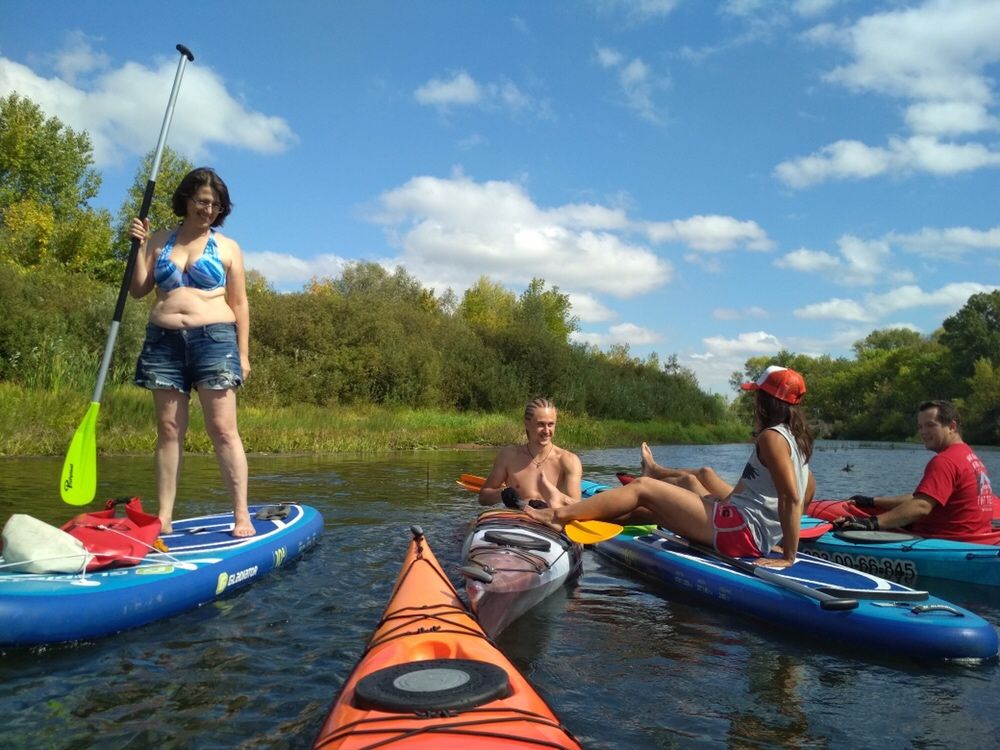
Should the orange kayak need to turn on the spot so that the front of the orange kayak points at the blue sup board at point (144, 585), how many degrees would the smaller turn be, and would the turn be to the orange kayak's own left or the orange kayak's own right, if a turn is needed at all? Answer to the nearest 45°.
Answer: approximately 45° to the orange kayak's own left

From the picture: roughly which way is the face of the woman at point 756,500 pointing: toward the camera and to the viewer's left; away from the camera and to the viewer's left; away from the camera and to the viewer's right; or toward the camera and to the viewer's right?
away from the camera and to the viewer's left

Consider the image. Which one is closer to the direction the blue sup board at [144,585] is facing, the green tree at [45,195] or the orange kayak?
the orange kayak

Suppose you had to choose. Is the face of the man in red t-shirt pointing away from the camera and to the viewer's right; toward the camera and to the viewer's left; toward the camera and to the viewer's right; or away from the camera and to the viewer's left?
toward the camera and to the viewer's left

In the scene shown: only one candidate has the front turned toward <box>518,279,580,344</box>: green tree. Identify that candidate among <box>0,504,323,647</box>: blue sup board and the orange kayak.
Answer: the orange kayak

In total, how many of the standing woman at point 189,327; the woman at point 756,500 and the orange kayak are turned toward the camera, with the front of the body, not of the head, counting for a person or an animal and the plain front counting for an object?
1

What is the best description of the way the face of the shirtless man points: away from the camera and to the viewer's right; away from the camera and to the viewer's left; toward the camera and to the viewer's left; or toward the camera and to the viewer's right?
toward the camera and to the viewer's right

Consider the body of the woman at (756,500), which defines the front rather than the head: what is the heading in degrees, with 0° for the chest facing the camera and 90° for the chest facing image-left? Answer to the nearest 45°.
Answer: approximately 90°

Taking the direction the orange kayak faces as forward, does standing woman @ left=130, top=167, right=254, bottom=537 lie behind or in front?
in front

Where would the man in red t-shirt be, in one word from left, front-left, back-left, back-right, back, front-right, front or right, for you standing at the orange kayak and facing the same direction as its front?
front-right

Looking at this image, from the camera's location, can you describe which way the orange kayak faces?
facing away from the viewer

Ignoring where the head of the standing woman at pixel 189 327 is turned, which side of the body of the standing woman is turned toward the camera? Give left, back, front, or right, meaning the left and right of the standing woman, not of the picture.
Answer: front

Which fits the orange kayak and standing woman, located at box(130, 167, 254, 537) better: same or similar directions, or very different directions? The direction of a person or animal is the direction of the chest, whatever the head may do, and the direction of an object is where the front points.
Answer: very different directions
